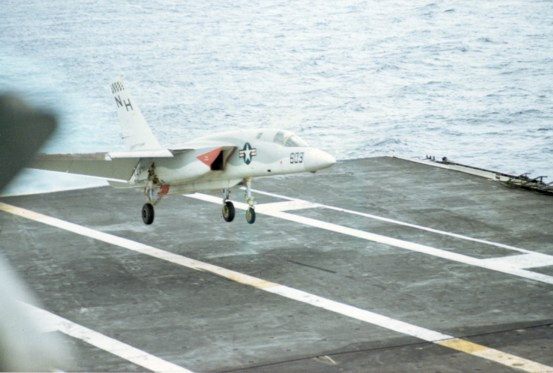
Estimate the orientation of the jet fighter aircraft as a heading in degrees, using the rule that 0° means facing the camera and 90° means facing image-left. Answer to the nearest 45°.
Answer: approximately 315°

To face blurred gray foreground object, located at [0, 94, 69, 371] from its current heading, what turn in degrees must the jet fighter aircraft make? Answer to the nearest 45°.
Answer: approximately 45° to its right

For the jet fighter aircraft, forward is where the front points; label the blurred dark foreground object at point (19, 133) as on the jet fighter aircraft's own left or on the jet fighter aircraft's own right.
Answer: on the jet fighter aircraft's own right
